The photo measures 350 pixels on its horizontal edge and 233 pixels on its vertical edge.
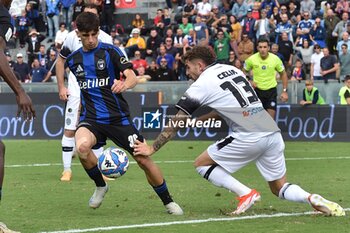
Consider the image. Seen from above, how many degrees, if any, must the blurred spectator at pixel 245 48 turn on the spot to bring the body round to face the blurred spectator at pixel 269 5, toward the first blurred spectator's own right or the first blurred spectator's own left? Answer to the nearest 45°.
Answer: approximately 180°

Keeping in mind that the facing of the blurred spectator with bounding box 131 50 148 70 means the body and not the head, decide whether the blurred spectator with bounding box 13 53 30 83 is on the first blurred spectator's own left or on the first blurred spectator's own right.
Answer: on the first blurred spectator's own right

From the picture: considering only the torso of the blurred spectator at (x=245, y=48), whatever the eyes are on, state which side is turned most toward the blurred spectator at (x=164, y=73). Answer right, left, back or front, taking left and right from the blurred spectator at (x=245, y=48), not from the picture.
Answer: right

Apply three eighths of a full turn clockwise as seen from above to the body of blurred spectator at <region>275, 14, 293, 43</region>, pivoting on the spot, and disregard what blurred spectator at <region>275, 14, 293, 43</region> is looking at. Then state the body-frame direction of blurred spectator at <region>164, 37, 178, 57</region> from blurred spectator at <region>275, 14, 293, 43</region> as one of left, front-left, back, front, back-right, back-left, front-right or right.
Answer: front-left
